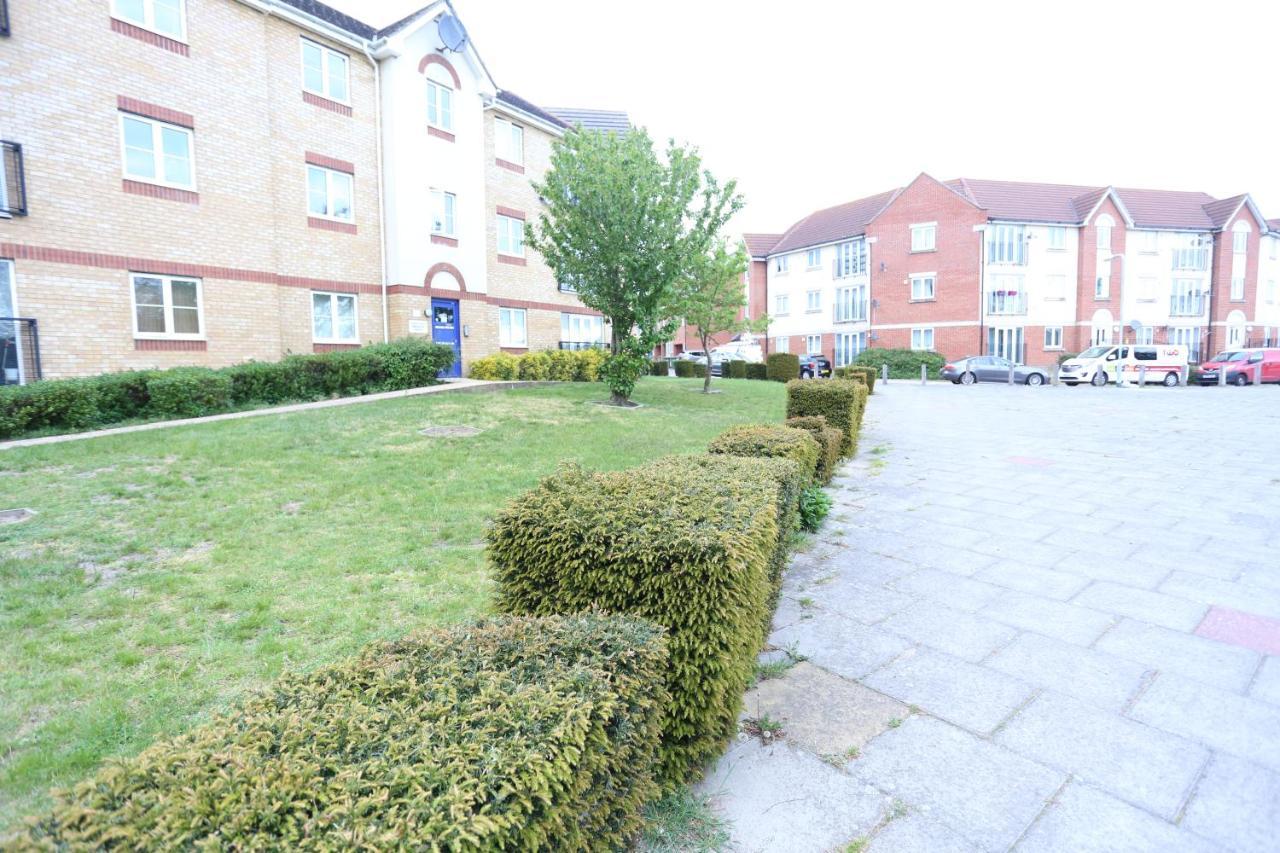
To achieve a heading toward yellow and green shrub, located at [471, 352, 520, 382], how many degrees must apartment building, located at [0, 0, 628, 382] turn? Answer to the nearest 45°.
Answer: approximately 45° to its left

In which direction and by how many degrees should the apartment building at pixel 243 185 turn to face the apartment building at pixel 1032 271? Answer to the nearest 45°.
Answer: approximately 45° to its left

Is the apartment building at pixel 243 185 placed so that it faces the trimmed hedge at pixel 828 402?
yes

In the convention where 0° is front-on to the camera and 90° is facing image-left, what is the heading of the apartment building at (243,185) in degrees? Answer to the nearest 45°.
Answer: approximately 315°

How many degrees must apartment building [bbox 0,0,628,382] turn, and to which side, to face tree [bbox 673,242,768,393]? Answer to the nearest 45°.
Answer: approximately 45° to its left

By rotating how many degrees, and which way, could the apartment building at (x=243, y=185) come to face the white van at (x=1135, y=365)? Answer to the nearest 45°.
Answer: approximately 45° to its left
